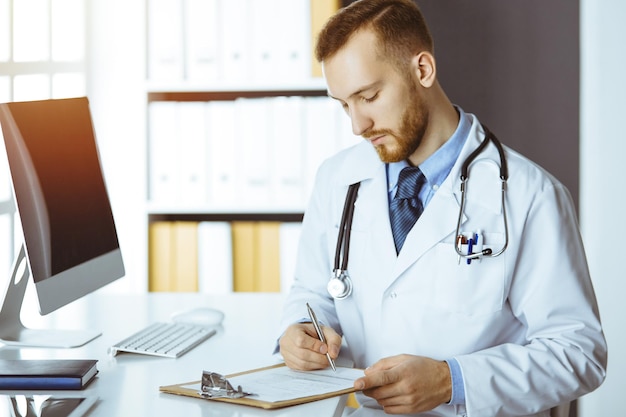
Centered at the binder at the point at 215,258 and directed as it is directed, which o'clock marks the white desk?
The white desk is roughly at 12 o'clock from the binder.

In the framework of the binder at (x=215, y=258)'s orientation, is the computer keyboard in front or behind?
in front

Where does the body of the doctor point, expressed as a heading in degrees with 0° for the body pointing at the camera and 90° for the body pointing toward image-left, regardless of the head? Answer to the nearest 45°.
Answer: approximately 45°

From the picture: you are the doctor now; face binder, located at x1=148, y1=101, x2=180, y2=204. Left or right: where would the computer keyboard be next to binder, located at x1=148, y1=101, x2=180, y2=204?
left

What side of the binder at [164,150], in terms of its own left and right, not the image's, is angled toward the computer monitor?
front

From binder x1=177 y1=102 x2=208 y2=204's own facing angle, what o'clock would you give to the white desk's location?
The white desk is roughly at 12 o'clock from the binder.

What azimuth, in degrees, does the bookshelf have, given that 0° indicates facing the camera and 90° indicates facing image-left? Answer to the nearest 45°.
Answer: approximately 0°

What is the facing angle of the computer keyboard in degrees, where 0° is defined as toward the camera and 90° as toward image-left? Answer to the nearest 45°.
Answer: approximately 315°

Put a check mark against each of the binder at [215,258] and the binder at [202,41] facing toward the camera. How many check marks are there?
2
